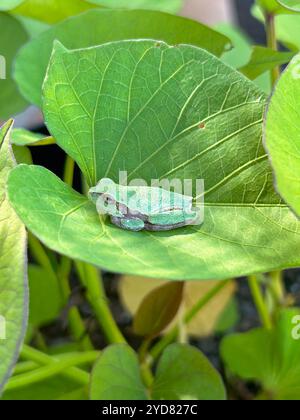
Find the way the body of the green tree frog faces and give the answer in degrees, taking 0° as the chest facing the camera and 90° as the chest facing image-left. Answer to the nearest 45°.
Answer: approximately 90°
